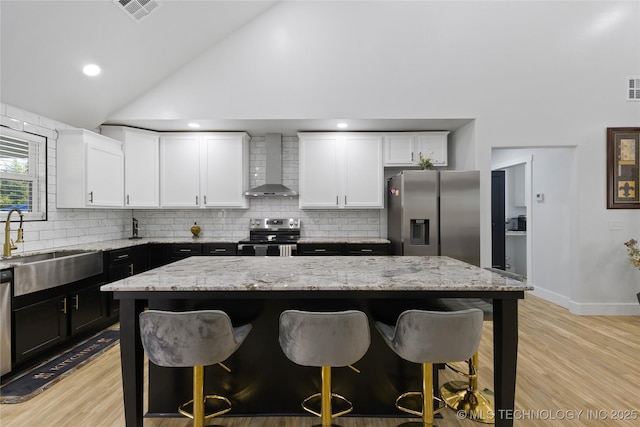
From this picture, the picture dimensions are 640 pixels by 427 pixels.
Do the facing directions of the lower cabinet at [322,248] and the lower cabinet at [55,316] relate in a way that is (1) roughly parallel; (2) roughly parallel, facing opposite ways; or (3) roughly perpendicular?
roughly perpendicular

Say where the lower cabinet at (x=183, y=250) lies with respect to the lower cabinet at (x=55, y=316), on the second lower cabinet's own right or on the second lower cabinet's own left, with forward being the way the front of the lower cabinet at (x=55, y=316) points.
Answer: on the second lower cabinet's own left

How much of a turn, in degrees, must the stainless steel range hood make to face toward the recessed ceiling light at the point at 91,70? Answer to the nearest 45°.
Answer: approximately 45° to its right

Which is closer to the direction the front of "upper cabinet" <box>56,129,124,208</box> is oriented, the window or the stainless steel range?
the stainless steel range

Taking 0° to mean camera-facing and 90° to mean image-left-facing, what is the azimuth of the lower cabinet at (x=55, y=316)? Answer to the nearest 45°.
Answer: approximately 315°

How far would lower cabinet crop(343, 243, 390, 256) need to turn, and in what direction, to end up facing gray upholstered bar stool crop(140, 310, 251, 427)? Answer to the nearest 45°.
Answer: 0° — it already faces it
